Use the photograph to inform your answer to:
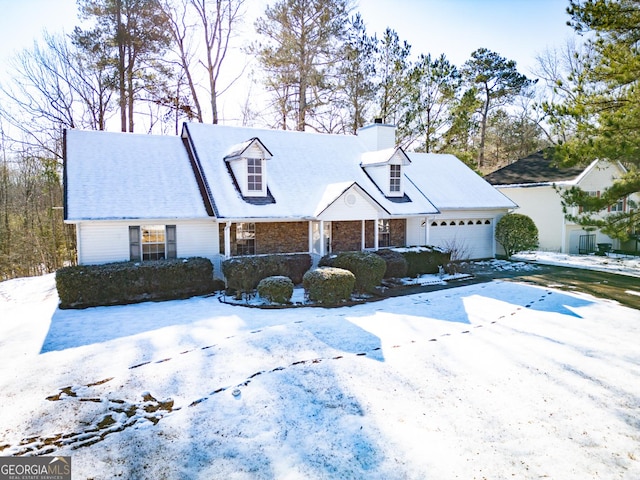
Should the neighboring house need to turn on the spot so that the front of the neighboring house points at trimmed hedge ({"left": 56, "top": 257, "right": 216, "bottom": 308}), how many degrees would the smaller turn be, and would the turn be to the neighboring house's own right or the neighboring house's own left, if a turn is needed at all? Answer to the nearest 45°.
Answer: approximately 90° to the neighboring house's own right

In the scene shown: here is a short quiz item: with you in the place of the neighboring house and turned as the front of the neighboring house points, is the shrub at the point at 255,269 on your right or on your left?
on your right

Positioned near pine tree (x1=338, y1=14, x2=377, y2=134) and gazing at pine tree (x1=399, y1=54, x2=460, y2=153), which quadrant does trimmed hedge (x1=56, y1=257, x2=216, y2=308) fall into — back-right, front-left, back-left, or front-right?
back-right

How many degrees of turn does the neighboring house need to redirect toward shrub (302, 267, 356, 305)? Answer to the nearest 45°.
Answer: approximately 45° to its right

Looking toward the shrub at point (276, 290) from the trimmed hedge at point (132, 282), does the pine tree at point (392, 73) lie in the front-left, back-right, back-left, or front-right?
front-left

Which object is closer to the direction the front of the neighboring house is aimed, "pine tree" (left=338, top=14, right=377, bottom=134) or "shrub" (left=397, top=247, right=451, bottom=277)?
the shrub

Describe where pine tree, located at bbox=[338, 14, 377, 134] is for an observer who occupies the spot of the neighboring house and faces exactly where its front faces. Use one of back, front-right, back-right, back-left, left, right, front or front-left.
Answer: back-right

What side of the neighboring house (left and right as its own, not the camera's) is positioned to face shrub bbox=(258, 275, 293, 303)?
right

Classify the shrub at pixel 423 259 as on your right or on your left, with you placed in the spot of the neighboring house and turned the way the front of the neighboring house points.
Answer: on your right

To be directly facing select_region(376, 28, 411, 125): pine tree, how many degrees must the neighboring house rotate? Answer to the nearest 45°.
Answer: approximately 135° to its right

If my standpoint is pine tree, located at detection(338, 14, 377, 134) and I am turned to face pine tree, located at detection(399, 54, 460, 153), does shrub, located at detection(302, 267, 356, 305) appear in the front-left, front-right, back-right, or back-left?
back-right

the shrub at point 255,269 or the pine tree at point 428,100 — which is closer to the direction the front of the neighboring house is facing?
the shrub

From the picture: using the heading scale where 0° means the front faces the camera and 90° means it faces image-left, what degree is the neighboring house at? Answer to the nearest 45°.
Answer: approximately 315°

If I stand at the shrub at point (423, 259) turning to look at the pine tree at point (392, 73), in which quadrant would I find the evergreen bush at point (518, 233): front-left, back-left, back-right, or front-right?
front-right
